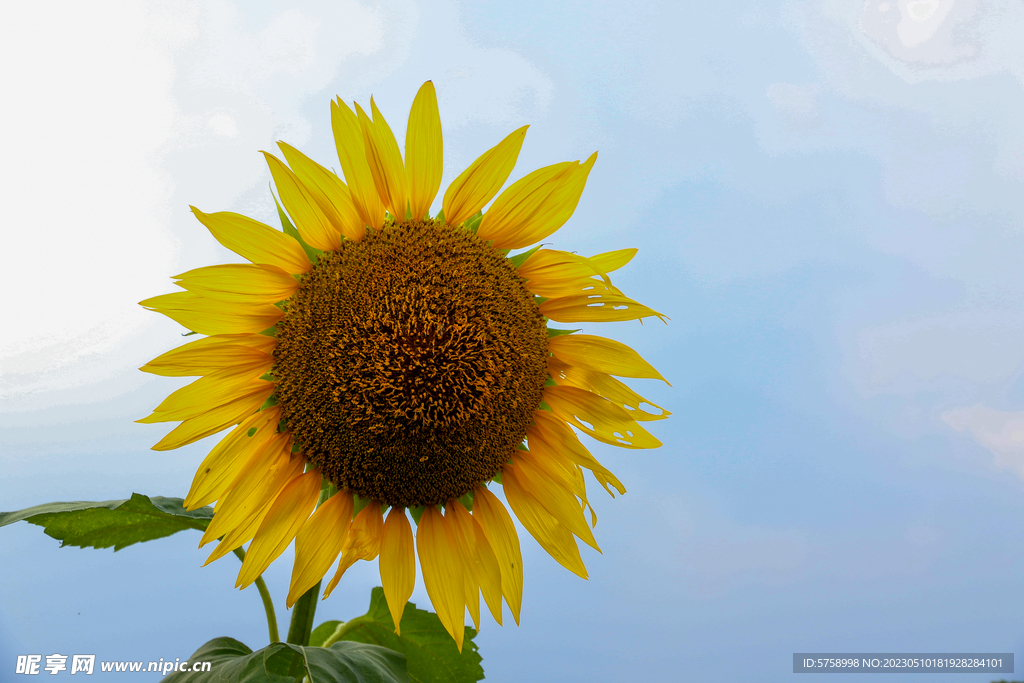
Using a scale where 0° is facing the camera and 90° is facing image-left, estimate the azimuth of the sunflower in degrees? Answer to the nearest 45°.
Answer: approximately 0°
